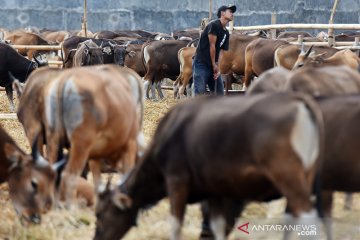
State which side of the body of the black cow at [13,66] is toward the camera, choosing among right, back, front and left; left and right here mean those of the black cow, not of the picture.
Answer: right

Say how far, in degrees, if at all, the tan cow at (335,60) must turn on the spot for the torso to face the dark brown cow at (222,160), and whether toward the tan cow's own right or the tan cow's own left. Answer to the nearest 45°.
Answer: approximately 90° to the tan cow's own left

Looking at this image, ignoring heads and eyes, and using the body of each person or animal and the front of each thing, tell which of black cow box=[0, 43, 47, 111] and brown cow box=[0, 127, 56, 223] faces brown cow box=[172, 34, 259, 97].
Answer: the black cow

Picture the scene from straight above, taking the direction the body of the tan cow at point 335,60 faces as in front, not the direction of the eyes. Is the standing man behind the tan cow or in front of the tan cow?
in front

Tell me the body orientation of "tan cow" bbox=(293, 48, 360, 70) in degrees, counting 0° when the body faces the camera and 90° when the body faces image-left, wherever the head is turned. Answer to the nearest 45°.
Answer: approximately 90°

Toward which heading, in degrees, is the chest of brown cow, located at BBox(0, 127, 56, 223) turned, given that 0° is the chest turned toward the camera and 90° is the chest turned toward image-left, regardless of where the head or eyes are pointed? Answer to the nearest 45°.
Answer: approximately 315°

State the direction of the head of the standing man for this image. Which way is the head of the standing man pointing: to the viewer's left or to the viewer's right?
to the viewer's right
